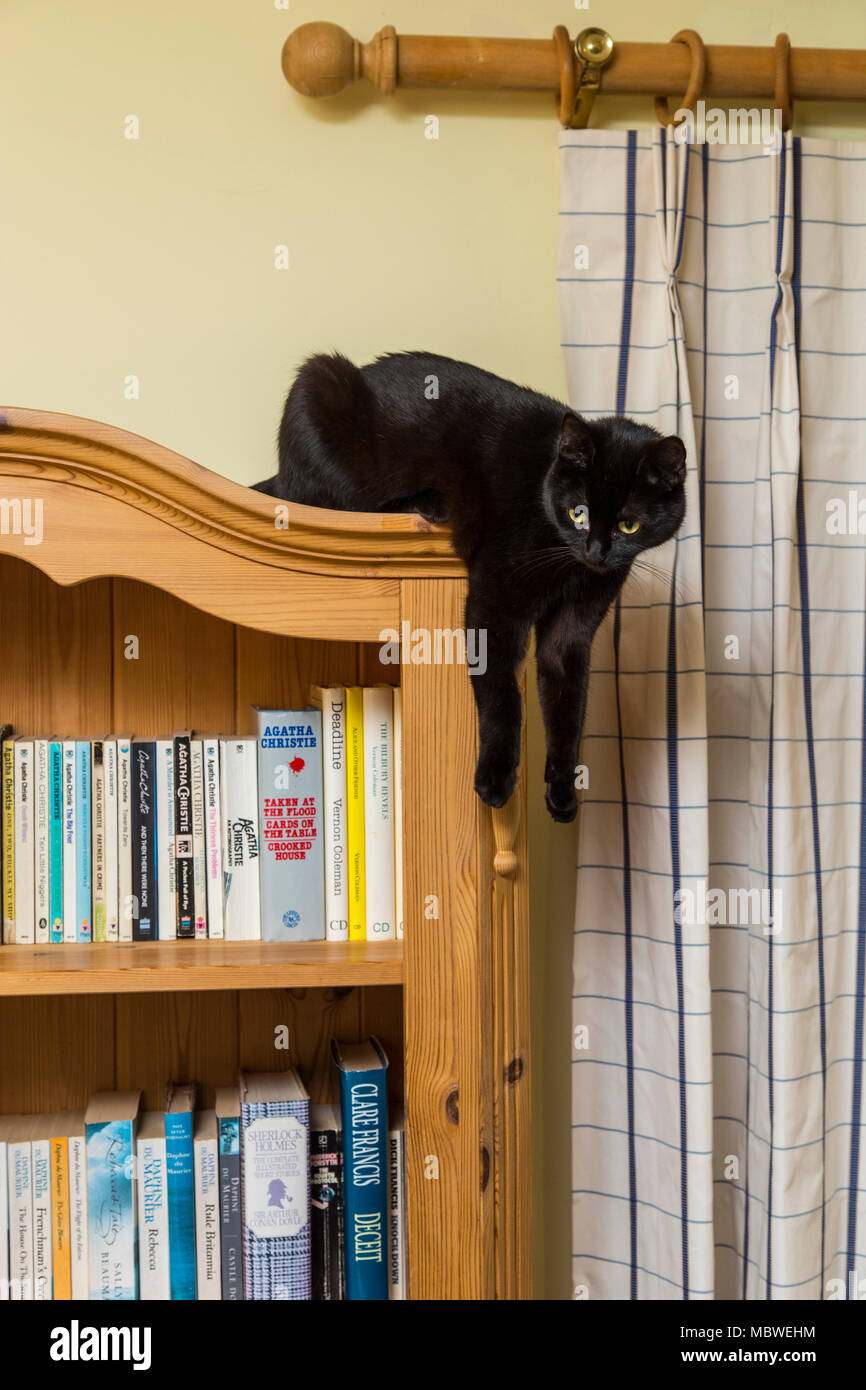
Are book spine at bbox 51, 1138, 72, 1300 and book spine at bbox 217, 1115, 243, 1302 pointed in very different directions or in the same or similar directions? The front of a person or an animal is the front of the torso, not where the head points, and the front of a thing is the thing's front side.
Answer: same or similar directions

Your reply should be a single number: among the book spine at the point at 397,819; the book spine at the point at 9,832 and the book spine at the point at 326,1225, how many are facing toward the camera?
3

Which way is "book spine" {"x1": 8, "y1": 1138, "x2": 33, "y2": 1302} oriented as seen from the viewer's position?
toward the camera

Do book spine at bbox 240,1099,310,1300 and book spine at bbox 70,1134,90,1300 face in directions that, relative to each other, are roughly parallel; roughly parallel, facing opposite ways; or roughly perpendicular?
roughly parallel

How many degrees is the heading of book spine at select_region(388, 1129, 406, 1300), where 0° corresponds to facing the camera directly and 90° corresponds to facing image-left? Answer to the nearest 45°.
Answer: approximately 0°

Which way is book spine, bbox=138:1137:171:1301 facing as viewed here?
toward the camera

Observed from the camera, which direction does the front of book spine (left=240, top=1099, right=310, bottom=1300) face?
facing the viewer

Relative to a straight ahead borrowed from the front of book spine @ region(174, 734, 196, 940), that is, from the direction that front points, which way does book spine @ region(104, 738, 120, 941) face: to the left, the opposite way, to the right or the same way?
the same way

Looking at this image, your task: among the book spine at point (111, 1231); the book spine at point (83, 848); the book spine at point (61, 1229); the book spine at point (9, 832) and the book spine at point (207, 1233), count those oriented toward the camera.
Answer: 5

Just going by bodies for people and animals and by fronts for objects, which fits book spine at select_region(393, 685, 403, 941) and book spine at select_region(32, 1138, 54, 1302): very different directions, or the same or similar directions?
same or similar directions

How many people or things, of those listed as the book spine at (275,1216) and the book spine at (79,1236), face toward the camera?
2

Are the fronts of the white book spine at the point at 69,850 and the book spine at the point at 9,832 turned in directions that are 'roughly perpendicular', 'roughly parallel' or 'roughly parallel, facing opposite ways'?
roughly parallel

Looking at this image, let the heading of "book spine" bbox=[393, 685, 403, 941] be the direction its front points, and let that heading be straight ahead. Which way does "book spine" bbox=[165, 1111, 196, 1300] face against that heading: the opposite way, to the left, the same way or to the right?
the same way
